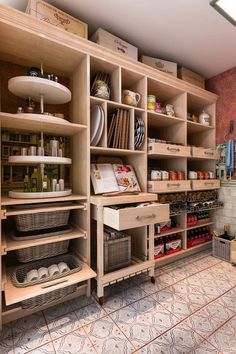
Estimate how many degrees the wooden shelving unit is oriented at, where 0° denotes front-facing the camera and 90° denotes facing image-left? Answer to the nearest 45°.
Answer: approximately 315°

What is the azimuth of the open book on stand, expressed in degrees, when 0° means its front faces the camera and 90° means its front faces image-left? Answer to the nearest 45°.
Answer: approximately 315°

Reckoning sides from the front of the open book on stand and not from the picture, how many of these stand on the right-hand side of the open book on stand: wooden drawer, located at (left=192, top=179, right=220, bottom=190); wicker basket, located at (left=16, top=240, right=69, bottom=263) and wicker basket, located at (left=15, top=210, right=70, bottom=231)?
2
